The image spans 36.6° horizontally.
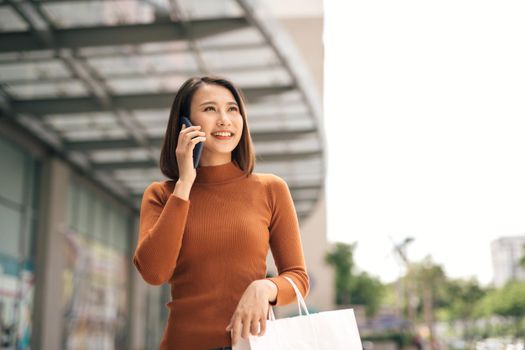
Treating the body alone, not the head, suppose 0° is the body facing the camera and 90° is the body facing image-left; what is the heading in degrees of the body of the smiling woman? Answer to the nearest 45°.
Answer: approximately 0°
